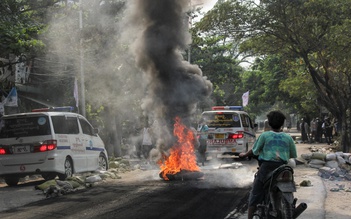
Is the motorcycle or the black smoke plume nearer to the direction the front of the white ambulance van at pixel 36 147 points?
the black smoke plume

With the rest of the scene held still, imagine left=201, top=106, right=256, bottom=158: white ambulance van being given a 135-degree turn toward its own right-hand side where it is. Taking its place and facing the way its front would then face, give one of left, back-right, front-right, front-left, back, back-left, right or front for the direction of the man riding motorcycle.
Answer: front-right

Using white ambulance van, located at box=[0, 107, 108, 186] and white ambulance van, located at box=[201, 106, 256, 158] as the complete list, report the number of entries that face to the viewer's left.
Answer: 0

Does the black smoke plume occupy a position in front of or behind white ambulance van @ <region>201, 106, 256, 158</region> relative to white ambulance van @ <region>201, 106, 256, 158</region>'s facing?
behind

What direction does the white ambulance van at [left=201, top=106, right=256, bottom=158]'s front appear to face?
away from the camera

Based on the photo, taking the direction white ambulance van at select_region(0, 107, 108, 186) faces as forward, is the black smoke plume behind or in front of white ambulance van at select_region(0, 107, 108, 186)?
in front

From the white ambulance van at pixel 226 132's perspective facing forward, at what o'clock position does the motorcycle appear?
The motorcycle is roughly at 6 o'clock from the white ambulance van.

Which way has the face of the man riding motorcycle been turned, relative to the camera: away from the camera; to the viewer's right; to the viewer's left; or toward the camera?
away from the camera

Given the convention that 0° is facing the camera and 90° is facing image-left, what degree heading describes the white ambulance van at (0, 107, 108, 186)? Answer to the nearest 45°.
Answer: approximately 225°

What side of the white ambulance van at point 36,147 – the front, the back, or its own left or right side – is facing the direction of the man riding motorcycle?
right
